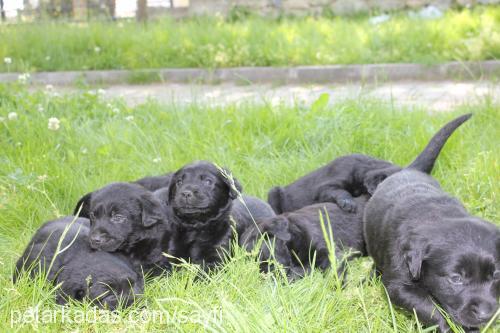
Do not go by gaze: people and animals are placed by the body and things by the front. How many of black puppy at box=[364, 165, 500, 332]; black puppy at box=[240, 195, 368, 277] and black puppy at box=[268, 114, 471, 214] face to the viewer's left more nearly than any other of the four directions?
2

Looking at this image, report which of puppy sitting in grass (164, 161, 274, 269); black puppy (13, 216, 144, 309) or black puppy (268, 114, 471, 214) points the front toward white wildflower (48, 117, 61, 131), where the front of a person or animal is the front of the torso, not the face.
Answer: black puppy (268, 114, 471, 214)

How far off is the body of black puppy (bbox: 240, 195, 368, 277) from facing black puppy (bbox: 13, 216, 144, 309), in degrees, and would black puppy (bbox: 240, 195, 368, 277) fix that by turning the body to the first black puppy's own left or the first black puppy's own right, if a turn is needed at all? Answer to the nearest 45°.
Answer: approximately 45° to the first black puppy's own left

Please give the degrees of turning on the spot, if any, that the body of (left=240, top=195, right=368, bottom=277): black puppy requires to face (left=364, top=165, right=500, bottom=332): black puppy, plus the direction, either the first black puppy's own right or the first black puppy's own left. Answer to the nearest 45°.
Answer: approximately 135° to the first black puppy's own left

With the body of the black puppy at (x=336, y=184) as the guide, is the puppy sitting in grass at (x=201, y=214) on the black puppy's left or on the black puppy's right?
on the black puppy's right

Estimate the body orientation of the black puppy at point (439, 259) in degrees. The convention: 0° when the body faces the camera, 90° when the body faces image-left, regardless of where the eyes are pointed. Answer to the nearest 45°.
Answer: approximately 315°

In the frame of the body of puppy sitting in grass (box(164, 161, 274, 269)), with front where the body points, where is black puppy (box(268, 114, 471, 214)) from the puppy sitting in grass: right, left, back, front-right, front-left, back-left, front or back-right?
back

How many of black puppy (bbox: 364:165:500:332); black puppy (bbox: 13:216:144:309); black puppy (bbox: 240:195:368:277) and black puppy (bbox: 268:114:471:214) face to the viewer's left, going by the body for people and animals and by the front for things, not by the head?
2

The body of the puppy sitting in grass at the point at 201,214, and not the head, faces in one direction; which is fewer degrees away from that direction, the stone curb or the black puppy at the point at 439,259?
the black puppy

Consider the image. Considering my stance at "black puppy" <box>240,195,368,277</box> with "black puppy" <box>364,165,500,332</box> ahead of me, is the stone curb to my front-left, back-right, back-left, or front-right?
back-left

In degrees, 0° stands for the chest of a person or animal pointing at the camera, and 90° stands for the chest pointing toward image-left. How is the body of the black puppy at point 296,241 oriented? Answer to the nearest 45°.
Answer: approximately 90°
